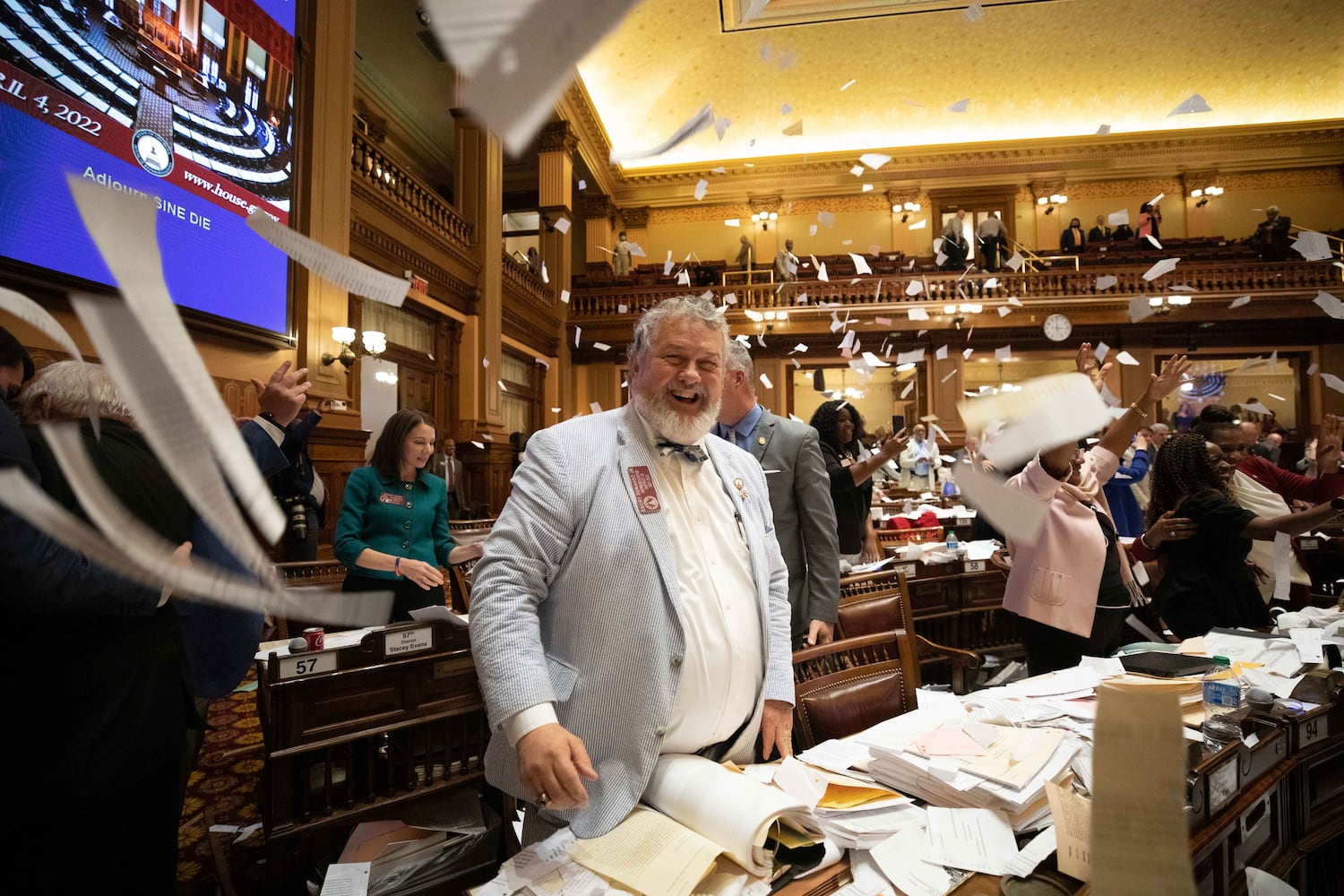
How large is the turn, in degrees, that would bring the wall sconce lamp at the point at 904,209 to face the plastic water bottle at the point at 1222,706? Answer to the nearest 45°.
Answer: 0° — it already faces it

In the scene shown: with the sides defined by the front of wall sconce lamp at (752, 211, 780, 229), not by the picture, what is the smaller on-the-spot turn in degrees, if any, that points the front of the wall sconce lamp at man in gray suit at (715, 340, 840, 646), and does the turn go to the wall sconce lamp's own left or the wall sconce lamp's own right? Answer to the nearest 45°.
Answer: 0° — it already faces them

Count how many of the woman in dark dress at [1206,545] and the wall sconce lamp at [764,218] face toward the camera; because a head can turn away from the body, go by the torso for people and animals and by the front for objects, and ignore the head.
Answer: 1

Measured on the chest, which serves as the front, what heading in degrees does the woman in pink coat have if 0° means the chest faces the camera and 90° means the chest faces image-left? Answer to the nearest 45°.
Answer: approximately 315°

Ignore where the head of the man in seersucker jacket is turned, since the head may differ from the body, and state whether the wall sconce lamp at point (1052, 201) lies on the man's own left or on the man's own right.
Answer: on the man's own left

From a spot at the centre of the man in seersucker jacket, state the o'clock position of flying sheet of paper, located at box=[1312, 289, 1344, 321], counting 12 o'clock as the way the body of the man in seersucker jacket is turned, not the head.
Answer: The flying sheet of paper is roughly at 10 o'clock from the man in seersucker jacket.

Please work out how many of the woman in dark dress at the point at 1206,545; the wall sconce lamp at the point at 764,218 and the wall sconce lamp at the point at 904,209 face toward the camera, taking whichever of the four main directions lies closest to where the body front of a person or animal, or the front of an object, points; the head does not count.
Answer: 2
